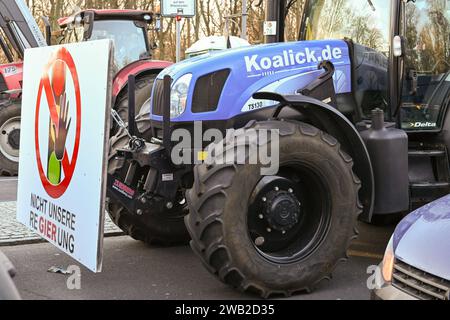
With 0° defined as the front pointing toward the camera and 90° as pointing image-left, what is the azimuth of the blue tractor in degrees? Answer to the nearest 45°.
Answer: approximately 45°

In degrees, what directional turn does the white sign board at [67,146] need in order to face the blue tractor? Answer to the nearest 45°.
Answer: approximately 135° to its left

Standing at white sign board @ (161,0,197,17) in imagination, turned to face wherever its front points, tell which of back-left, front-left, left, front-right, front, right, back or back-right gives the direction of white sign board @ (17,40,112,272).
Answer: front

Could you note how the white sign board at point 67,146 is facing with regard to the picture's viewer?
facing the viewer and to the left of the viewer

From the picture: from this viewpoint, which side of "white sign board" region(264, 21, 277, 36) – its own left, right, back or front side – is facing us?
front

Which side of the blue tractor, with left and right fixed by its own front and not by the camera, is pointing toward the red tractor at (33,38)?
right

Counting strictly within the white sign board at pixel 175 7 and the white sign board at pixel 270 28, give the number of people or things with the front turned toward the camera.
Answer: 2

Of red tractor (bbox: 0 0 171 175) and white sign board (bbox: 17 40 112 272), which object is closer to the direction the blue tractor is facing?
the white sign board

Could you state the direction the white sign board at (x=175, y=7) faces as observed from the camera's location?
facing the viewer

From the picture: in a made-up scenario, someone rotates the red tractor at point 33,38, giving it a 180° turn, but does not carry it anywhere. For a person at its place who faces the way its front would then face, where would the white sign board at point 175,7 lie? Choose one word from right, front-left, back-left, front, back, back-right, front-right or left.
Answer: front
